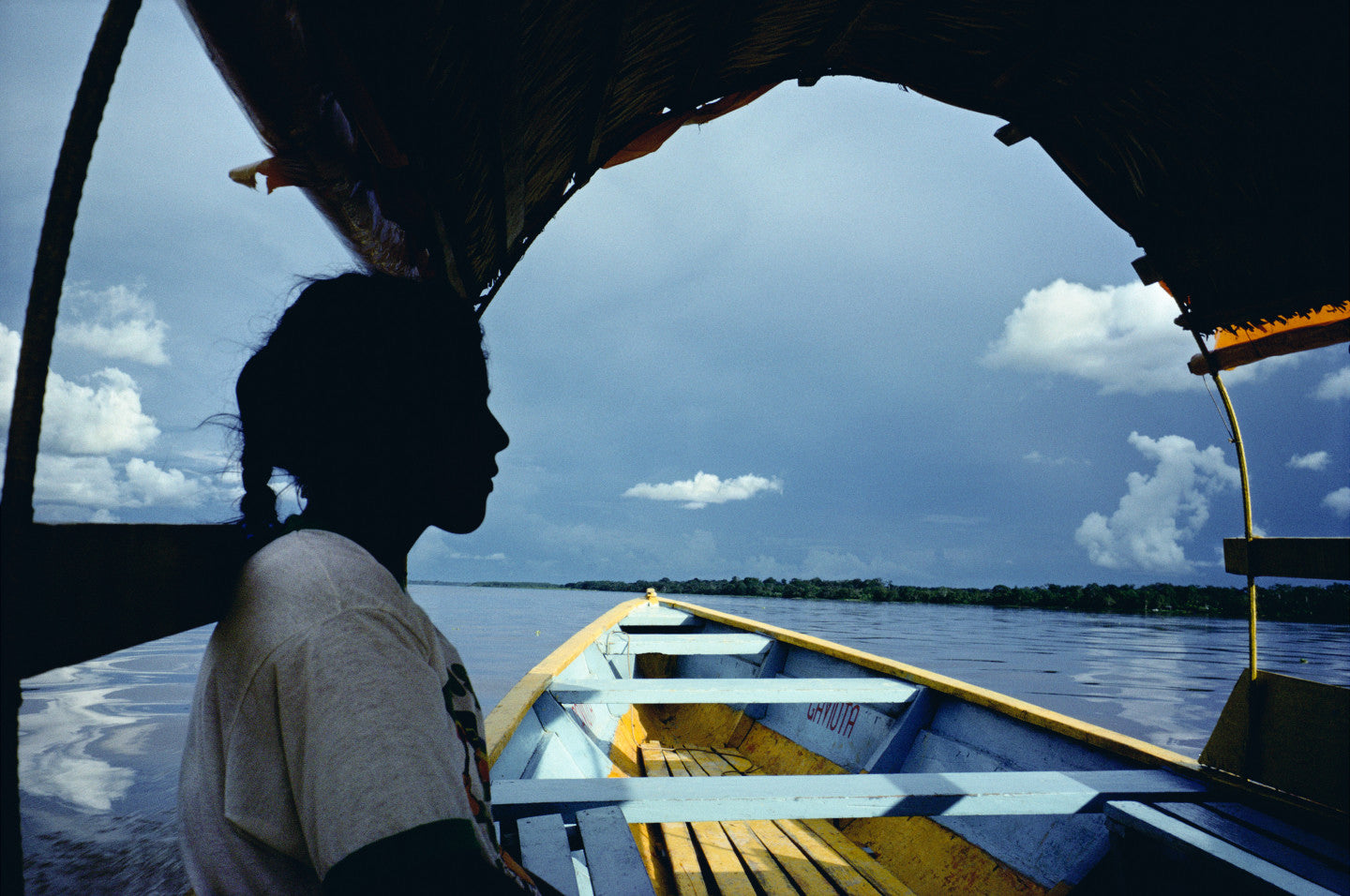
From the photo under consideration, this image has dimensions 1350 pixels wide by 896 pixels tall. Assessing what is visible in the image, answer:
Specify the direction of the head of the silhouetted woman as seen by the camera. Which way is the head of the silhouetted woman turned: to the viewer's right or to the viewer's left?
to the viewer's right

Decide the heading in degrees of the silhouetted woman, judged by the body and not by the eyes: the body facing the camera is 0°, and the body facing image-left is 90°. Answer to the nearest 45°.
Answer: approximately 270°

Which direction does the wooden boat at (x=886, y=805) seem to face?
away from the camera
